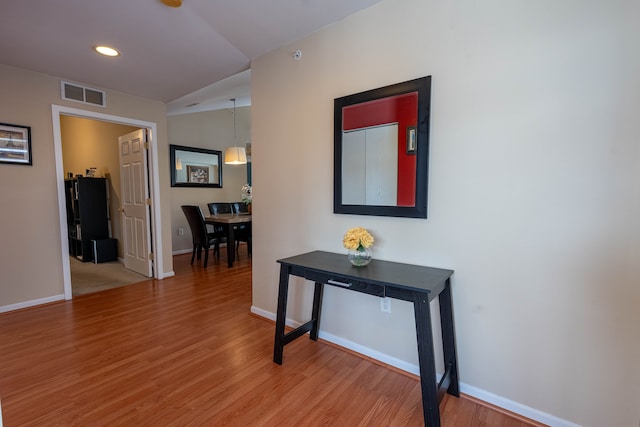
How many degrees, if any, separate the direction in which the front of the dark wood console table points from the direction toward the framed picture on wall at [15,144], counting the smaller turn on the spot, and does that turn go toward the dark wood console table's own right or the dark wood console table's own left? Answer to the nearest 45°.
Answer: approximately 45° to the dark wood console table's own right

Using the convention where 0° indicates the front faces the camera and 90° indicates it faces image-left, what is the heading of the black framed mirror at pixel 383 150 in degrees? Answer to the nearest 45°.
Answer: approximately 45°

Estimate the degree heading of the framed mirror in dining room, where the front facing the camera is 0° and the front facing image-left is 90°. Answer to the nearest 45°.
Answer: approximately 315°

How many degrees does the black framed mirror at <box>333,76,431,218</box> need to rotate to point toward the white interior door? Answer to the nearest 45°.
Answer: approximately 90° to its right

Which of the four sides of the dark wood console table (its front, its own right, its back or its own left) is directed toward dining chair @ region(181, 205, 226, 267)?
right

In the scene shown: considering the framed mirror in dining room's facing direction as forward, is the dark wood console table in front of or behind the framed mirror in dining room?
in front

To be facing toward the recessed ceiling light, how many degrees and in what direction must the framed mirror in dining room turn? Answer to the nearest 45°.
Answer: approximately 45° to its right

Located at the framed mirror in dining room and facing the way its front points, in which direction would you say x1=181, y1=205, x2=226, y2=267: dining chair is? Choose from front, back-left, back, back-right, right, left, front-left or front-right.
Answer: front-right

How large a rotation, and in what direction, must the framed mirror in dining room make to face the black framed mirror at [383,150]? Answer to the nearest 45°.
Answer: approximately 45° to its right

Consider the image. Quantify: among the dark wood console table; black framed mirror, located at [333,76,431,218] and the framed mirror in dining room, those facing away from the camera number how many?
0

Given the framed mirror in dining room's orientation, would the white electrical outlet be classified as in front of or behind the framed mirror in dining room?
in front

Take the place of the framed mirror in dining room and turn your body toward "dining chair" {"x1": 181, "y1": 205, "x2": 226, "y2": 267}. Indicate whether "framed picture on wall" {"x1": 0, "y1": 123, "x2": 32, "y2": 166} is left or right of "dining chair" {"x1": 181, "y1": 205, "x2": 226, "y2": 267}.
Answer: right

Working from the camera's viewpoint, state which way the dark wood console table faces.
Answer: facing the viewer and to the left of the viewer

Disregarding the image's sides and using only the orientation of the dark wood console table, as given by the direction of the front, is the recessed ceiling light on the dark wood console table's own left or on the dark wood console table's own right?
on the dark wood console table's own right

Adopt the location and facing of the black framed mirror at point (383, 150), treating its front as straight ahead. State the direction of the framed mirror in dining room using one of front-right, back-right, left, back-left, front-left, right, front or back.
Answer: right

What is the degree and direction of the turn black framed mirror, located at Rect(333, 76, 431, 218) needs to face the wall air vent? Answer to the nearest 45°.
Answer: approximately 45° to its right

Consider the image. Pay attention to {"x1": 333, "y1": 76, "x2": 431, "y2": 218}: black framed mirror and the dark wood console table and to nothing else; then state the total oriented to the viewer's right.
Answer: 0
